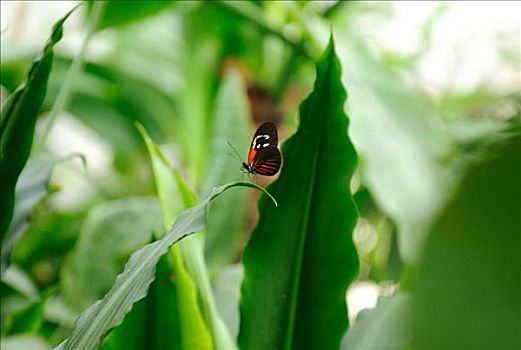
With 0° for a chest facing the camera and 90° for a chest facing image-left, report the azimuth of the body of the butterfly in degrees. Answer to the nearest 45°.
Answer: approximately 90°
